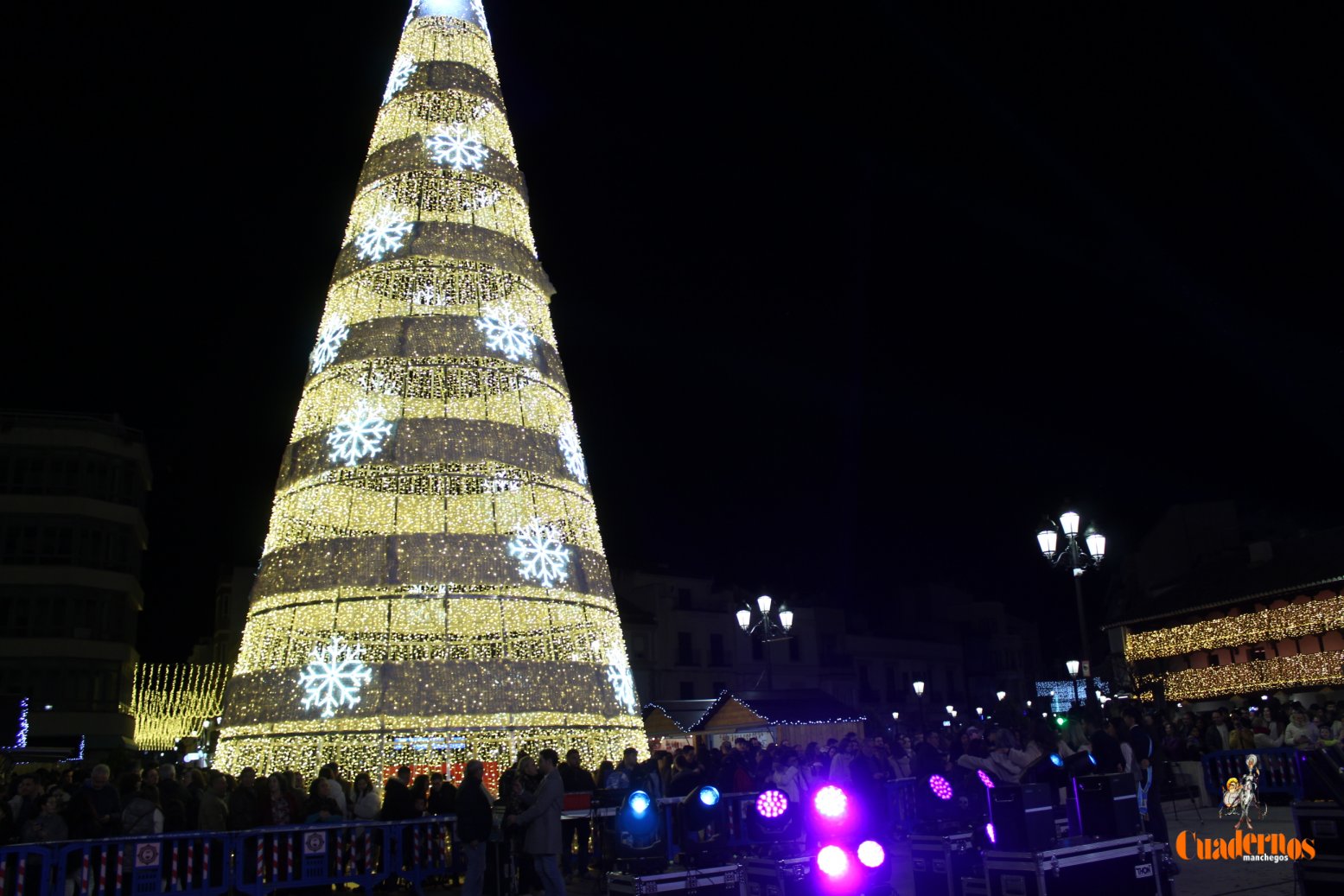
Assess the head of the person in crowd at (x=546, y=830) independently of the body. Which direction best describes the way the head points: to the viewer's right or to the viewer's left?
to the viewer's left

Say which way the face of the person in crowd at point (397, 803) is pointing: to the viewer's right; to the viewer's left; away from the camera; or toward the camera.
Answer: away from the camera

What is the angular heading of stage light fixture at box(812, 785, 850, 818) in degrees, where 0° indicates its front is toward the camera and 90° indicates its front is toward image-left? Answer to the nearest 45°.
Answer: approximately 0°

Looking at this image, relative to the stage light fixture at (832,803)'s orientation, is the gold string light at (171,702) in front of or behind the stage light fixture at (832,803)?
behind
